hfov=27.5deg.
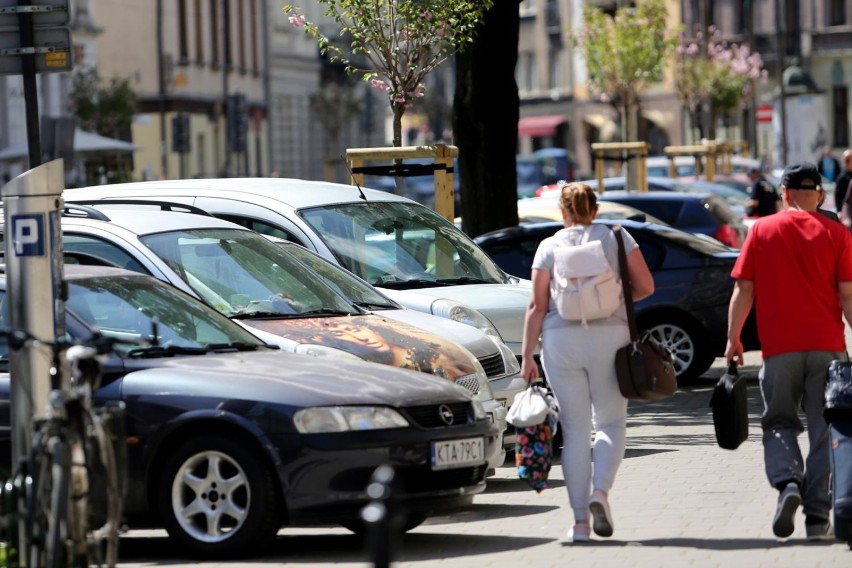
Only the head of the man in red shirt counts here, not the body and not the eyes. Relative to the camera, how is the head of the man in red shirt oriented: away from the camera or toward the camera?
away from the camera

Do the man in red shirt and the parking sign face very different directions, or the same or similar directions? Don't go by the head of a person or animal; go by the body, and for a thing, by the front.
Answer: very different directions

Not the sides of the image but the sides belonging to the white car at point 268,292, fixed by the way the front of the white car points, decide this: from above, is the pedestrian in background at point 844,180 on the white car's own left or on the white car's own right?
on the white car's own left

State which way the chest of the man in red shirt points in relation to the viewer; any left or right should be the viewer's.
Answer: facing away from the viewer

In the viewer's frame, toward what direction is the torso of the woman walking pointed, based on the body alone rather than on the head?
away from the camera

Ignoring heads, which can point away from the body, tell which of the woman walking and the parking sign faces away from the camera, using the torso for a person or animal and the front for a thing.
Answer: the woman walking

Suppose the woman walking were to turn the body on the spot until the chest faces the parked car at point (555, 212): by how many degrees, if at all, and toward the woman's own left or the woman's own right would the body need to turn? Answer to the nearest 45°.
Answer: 0° — they already face it

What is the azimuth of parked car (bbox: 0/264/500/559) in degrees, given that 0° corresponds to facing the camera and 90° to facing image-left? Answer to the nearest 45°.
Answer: approximately 315°

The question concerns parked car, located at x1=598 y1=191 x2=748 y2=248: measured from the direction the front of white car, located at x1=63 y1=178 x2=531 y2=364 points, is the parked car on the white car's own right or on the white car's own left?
on the white car's own left

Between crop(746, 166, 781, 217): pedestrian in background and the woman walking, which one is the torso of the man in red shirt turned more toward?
the pedestrian in background

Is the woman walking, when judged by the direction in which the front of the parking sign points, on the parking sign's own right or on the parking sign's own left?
on the parking sign's own left

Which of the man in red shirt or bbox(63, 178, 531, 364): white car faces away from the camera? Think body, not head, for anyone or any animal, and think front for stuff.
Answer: the man in red shirt
